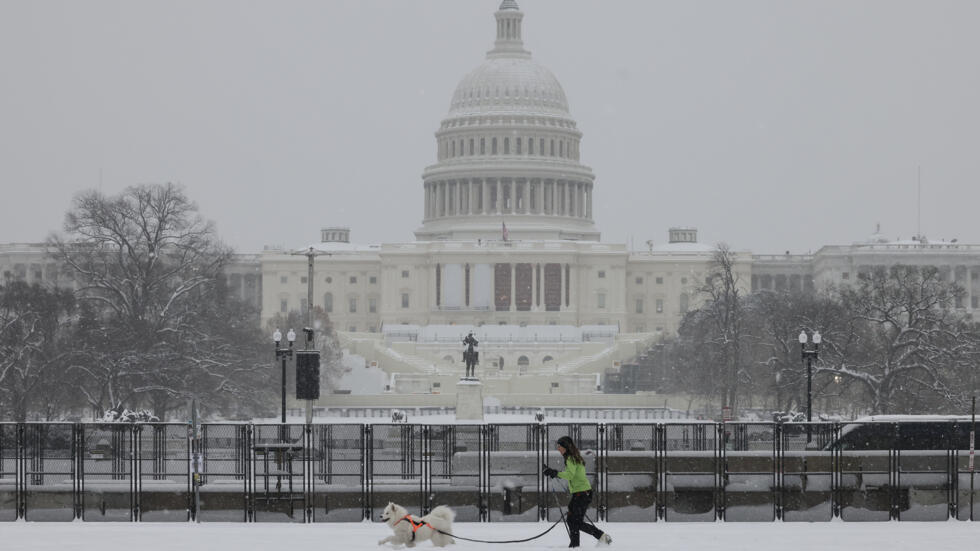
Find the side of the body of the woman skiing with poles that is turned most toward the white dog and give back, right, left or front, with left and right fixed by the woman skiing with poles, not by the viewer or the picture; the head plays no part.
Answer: front

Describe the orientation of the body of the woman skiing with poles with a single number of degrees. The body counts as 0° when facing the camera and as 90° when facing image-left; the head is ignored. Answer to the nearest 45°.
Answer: approximately 90°

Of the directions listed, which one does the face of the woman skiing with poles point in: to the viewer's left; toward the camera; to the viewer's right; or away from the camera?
to the viewer's left

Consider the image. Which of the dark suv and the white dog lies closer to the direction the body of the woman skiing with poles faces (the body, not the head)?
the white dog

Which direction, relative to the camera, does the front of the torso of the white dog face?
to the viewer's left

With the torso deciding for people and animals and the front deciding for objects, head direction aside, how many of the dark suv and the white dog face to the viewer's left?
2

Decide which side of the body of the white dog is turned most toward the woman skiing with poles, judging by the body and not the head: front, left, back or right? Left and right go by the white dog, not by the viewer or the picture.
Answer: back

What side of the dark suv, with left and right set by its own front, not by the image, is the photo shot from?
left

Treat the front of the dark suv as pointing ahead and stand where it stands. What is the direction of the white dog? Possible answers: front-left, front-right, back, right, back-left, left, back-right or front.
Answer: front-left

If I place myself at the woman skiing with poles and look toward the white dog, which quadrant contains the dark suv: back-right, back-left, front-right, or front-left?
back-right
